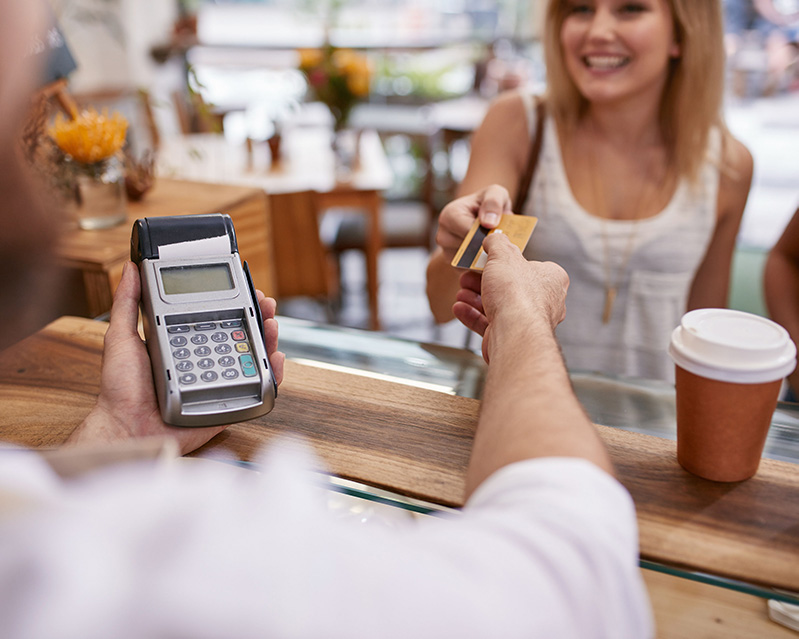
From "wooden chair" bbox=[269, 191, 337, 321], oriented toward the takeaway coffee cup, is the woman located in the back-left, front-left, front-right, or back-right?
front-left

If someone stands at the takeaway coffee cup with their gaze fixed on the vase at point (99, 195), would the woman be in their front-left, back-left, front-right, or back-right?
front-right

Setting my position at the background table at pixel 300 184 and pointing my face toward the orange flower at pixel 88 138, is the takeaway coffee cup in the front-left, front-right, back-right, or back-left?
front-left

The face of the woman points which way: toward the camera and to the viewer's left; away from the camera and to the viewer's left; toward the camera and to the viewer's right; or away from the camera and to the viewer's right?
toward the camera and to the viewer's left

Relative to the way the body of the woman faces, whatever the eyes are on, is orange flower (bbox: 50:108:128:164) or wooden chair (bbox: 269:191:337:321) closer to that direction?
the orange flower

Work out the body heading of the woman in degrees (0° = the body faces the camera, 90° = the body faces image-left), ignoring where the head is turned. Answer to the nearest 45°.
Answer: approximately 0°

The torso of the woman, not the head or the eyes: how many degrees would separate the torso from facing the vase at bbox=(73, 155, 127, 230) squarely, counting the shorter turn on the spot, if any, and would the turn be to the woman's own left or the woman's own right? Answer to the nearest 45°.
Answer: approximately 45° to the woman's own right

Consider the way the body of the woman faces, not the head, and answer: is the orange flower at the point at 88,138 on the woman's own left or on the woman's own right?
on the woman's own right

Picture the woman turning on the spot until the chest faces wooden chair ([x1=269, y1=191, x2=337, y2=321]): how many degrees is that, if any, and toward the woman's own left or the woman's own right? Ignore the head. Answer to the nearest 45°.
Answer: approximately 135° to the woman's own right

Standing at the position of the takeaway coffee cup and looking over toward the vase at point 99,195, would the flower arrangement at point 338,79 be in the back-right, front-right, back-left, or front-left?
front-right

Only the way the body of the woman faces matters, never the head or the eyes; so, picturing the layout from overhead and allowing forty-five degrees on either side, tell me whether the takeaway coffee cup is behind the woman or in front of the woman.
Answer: in front

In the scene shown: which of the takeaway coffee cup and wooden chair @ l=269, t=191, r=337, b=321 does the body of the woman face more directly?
the takeaway coffee cup

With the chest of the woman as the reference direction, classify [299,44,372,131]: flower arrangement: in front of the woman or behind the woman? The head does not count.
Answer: behind

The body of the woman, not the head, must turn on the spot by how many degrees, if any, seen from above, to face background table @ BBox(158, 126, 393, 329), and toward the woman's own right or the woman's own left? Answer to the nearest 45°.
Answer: approximately 135° to the woman's own right

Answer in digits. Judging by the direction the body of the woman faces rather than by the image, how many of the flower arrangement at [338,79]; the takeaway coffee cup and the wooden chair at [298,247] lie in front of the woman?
1

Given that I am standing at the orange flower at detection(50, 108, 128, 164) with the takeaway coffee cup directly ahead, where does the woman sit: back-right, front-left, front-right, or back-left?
front-left
